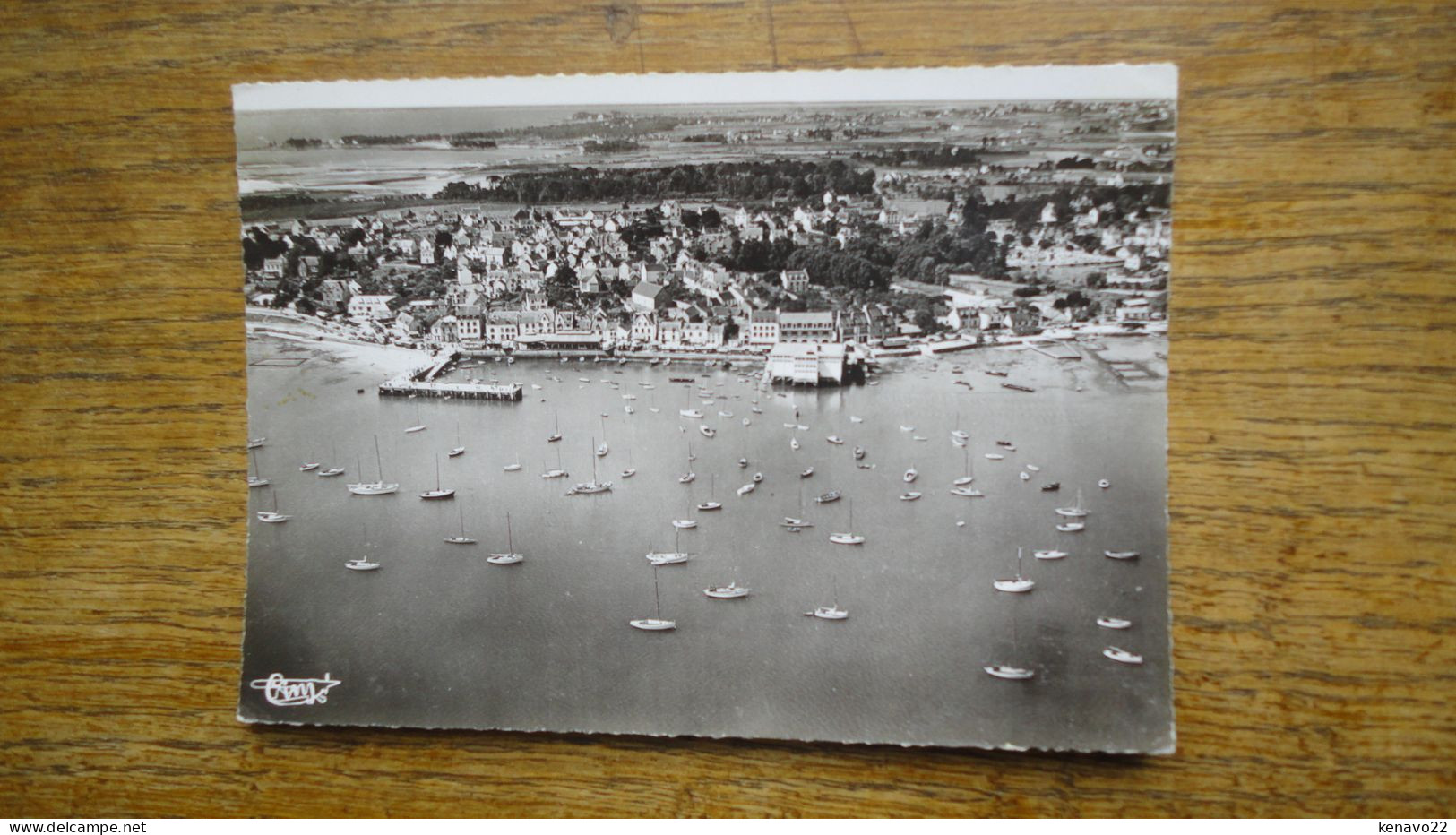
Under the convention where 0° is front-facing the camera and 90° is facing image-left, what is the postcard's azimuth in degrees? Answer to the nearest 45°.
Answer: approximately 0°
